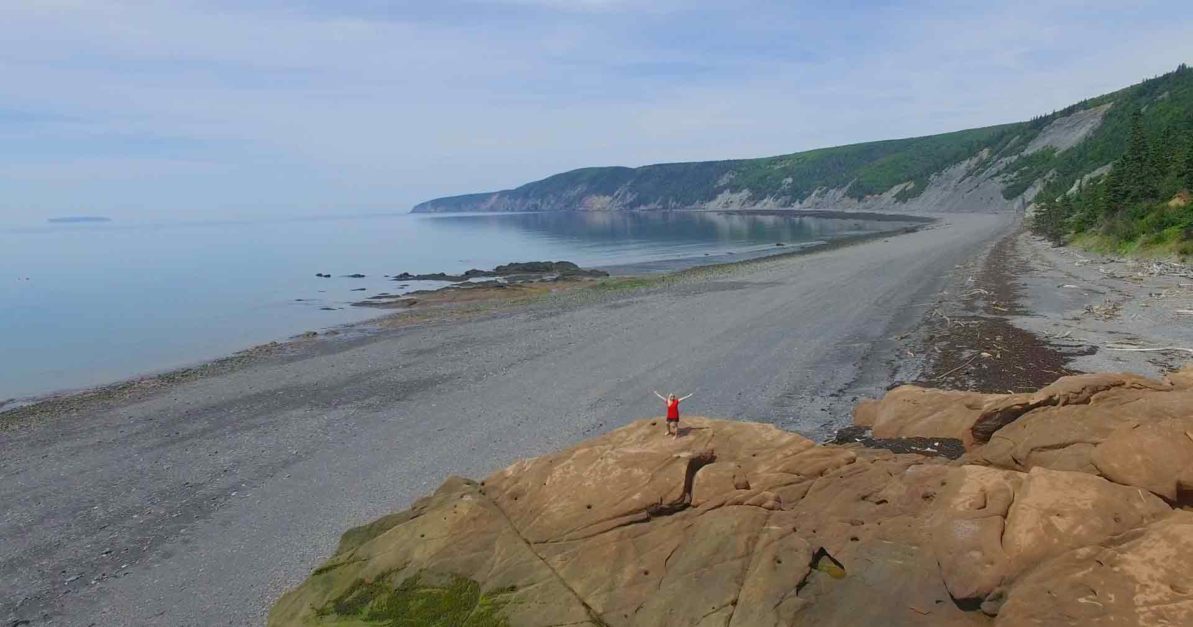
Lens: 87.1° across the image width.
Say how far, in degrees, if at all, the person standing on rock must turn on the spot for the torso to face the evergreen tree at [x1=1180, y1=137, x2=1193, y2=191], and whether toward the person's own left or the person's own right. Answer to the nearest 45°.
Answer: approximately 135° to the person's own left

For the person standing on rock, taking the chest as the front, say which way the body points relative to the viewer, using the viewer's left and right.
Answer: facing the viewer

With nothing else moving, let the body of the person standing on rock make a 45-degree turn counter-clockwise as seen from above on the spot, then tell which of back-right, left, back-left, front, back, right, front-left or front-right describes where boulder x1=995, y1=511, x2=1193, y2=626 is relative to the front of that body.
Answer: front
